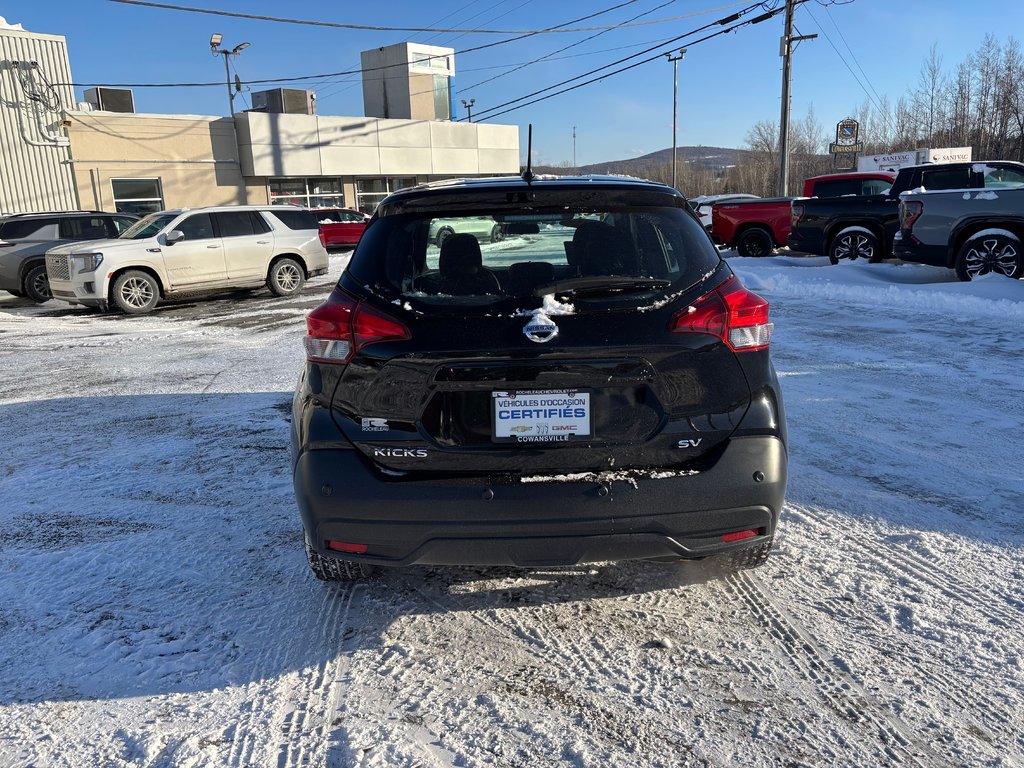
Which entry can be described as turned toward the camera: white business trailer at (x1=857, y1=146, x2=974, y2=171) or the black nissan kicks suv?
the white business trailer

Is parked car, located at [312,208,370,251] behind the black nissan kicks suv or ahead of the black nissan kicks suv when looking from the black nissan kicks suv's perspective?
ahead

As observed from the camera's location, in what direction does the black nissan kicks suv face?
facing away from the viewer

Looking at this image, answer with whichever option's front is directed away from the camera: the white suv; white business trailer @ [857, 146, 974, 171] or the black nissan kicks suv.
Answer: the black nissan kicks suv

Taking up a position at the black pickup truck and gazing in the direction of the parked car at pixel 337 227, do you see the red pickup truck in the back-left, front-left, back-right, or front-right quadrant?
front-right

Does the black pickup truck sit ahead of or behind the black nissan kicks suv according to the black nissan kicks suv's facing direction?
ahead

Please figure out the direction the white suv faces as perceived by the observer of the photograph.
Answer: facing the viewer and to the left of the viewer

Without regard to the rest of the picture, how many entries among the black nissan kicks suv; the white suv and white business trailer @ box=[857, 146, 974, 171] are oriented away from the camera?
1

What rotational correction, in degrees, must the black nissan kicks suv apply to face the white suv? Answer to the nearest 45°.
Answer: approximately 45° to its left
